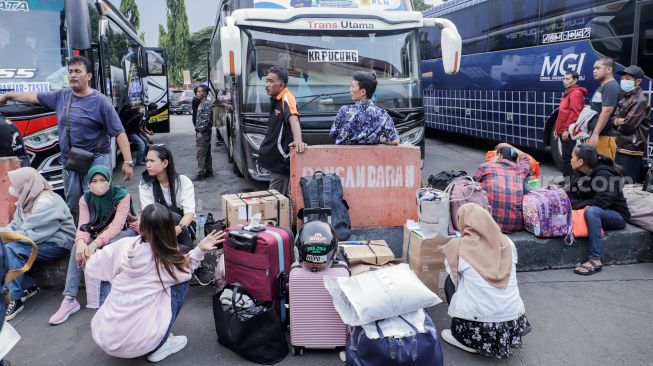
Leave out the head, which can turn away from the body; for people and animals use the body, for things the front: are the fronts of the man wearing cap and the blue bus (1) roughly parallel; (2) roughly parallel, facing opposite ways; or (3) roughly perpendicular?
roughly perpendicular

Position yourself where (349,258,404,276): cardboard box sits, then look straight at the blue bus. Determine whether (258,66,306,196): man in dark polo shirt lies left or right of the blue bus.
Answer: left

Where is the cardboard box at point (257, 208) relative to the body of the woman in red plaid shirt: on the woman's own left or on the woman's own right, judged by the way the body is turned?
on the woman's own left

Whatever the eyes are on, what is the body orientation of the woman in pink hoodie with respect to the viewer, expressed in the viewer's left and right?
facing away from the viewer and to the right of the viewer

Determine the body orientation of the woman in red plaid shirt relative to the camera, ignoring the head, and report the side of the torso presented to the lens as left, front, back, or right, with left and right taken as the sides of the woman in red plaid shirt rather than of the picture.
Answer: back
